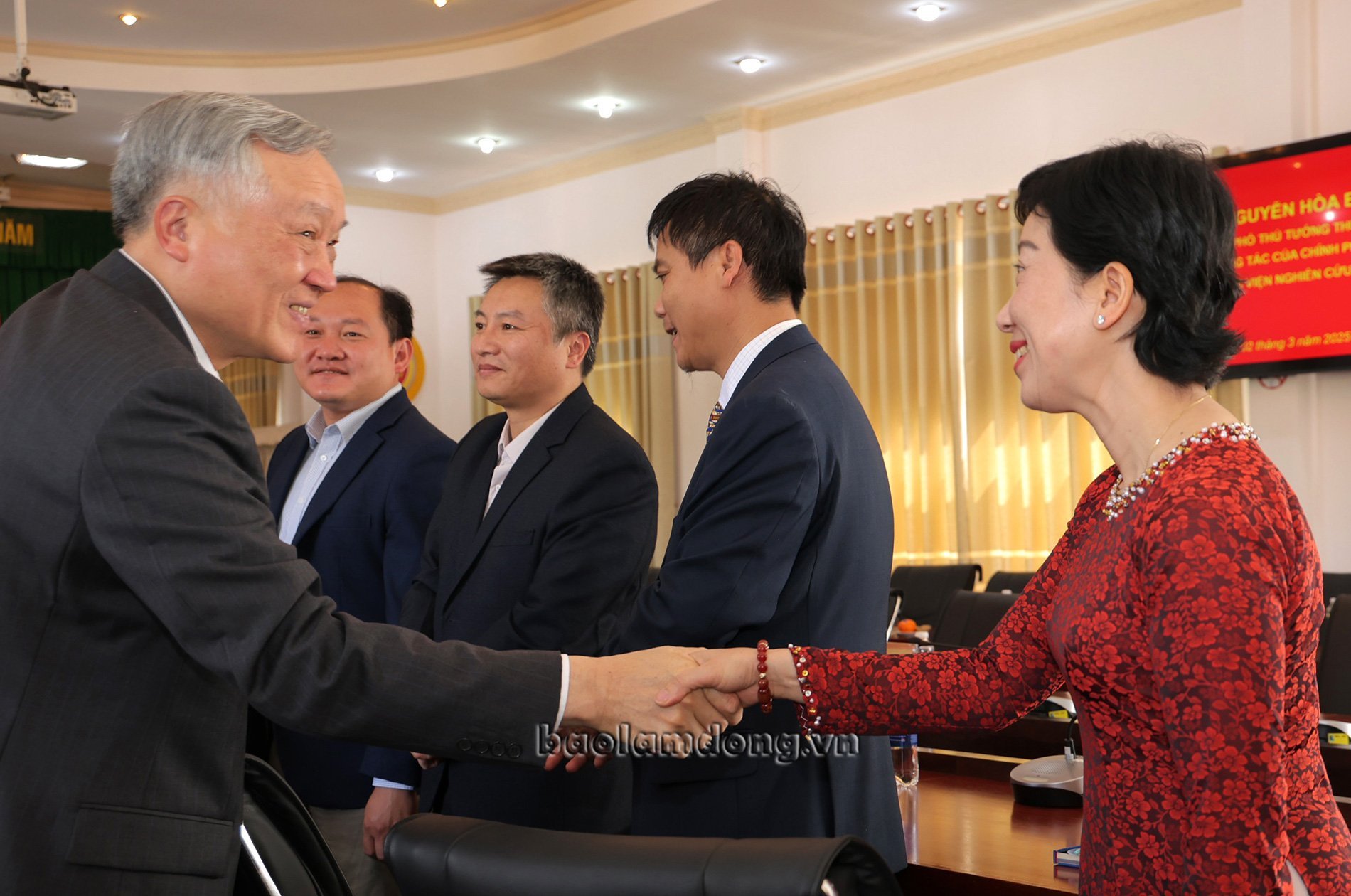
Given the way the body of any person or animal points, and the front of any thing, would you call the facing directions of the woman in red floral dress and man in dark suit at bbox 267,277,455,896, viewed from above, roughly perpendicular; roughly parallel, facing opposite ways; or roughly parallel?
roughly perpendicular

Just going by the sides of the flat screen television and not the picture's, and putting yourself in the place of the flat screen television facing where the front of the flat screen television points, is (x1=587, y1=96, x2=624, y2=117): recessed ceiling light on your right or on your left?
on your right

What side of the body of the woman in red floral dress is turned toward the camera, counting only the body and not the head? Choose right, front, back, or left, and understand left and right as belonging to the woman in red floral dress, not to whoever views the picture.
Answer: left

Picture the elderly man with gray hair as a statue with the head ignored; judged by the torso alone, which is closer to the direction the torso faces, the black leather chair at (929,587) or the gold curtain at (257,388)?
the black leather chair

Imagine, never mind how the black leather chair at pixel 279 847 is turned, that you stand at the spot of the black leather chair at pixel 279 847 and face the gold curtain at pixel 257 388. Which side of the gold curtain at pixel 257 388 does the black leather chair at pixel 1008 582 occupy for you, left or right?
right

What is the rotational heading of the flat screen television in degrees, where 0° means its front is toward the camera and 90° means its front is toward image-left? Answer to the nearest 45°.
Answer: approximately 45°

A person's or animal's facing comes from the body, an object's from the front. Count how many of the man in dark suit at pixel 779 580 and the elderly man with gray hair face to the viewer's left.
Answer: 1

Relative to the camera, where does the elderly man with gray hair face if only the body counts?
to the viewer's right

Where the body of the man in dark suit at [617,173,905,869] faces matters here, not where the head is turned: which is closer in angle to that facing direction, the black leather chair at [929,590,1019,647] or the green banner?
the green banner

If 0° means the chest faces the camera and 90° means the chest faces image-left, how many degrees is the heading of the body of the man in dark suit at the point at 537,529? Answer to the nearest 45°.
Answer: approximately 45°

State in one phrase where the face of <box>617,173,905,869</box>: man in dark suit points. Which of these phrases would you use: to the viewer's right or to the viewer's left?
to the viewer's left

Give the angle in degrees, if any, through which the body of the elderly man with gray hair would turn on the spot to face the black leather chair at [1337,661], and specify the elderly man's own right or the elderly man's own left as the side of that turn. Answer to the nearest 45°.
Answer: approximately 45° to the elderly man's own left
